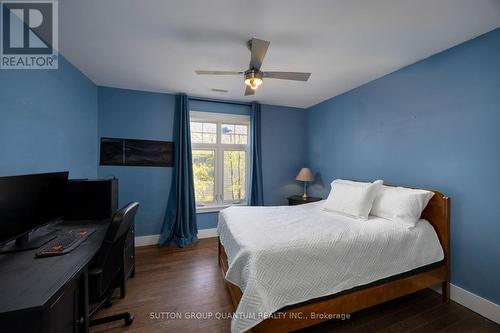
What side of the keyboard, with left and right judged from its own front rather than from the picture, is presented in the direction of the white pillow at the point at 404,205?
front

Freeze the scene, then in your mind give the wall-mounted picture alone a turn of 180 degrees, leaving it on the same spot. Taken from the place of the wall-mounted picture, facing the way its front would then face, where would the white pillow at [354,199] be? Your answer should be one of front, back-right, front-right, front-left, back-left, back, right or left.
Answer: back-right

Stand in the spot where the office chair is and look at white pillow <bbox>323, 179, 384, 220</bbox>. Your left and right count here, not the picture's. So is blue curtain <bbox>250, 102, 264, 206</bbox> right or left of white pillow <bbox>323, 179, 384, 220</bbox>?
left

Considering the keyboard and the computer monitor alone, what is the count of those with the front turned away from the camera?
0

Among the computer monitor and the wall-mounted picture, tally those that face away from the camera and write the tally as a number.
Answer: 0

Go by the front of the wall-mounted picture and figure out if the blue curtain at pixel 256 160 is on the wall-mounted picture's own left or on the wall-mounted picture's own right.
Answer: on the wall-mounted picture's own left

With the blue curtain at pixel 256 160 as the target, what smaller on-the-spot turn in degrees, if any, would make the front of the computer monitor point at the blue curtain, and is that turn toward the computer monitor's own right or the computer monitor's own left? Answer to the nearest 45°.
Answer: approximately 45° to the computer monitor's own left

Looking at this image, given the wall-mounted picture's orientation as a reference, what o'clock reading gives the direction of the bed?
The bed is roughly at 11 o'clock from the wall-mounted picture.

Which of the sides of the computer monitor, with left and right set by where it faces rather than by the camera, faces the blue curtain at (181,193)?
left
